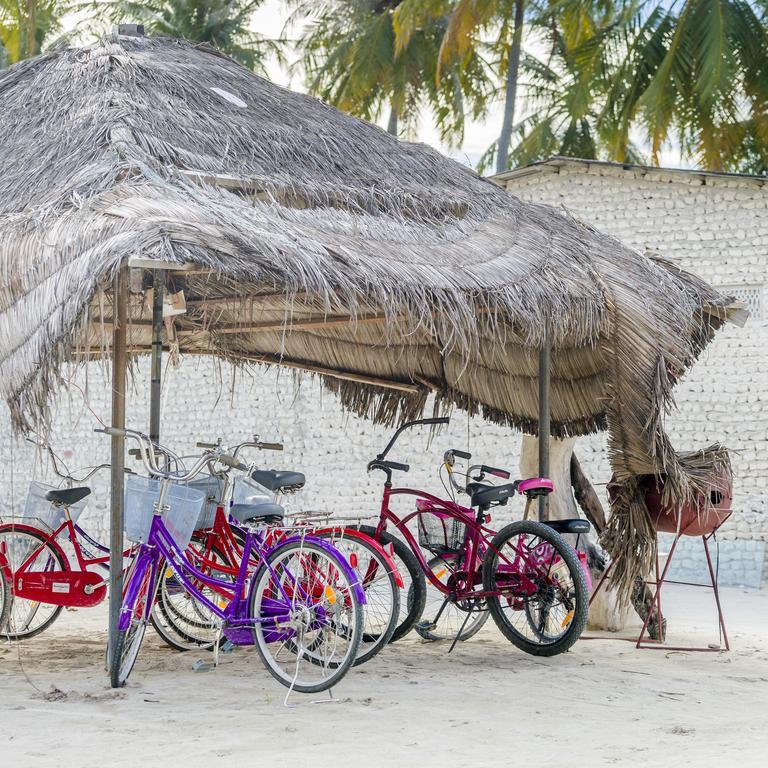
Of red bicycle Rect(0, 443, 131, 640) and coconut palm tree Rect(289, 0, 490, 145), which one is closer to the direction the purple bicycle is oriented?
the red bicycle

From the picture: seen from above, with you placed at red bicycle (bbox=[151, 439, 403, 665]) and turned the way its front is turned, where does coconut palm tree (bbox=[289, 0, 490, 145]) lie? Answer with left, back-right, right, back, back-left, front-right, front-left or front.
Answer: front-right

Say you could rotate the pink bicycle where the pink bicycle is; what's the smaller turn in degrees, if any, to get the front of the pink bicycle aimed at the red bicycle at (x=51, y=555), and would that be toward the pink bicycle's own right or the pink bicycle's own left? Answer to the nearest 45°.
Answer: approximately 45° to the pink bicycle's own left

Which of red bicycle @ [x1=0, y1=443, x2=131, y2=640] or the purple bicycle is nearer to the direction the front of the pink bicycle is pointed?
the red bicycle

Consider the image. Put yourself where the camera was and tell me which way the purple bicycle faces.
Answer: facing away from the viewer and to the left of the viewer

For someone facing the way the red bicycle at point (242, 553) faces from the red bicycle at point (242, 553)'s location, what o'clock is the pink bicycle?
The pink bicycle is roughly at 4 o'clock from the red bicycle.

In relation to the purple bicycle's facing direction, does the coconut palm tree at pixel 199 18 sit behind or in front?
in front

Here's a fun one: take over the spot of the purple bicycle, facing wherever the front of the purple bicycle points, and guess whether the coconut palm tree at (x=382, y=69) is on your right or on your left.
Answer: on your right
